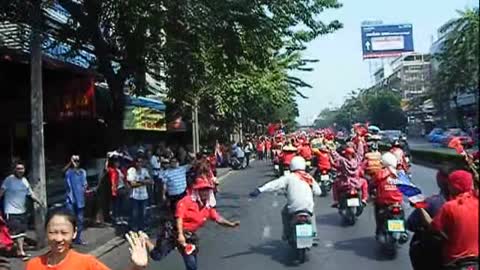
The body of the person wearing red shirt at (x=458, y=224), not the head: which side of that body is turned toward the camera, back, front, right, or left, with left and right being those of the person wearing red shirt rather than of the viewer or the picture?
back

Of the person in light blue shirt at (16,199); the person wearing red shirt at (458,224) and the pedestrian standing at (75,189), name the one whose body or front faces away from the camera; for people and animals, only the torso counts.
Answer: the person wearing red shirt

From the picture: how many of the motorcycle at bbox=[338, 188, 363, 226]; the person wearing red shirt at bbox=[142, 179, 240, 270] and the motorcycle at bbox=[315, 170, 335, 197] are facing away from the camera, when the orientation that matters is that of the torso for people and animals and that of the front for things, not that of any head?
2

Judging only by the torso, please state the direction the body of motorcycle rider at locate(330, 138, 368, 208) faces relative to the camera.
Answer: away from the camera

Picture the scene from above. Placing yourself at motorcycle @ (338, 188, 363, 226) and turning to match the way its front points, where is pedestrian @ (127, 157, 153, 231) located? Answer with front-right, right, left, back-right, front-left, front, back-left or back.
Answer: left

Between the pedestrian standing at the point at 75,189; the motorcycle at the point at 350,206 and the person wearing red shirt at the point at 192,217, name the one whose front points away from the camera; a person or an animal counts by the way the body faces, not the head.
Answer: the motorcycle

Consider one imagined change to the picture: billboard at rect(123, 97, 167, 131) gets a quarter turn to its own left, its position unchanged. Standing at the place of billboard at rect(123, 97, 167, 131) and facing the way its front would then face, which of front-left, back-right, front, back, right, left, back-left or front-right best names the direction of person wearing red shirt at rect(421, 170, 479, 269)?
back-right

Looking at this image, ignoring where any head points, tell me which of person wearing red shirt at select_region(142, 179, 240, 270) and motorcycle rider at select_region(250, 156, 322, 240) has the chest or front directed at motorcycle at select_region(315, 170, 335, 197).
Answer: the motorcycle rider

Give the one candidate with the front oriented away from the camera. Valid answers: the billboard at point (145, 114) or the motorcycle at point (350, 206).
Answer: the motorcycle

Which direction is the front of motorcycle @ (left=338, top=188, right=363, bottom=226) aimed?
away from the camera

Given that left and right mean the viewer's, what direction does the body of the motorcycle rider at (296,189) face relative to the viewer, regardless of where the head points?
facing away from the viewer

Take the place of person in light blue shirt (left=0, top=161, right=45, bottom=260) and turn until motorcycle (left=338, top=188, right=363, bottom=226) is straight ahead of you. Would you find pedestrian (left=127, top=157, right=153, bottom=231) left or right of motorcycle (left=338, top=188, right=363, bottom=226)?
left

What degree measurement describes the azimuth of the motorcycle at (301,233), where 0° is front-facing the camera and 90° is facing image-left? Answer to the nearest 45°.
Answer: approximately 180°
